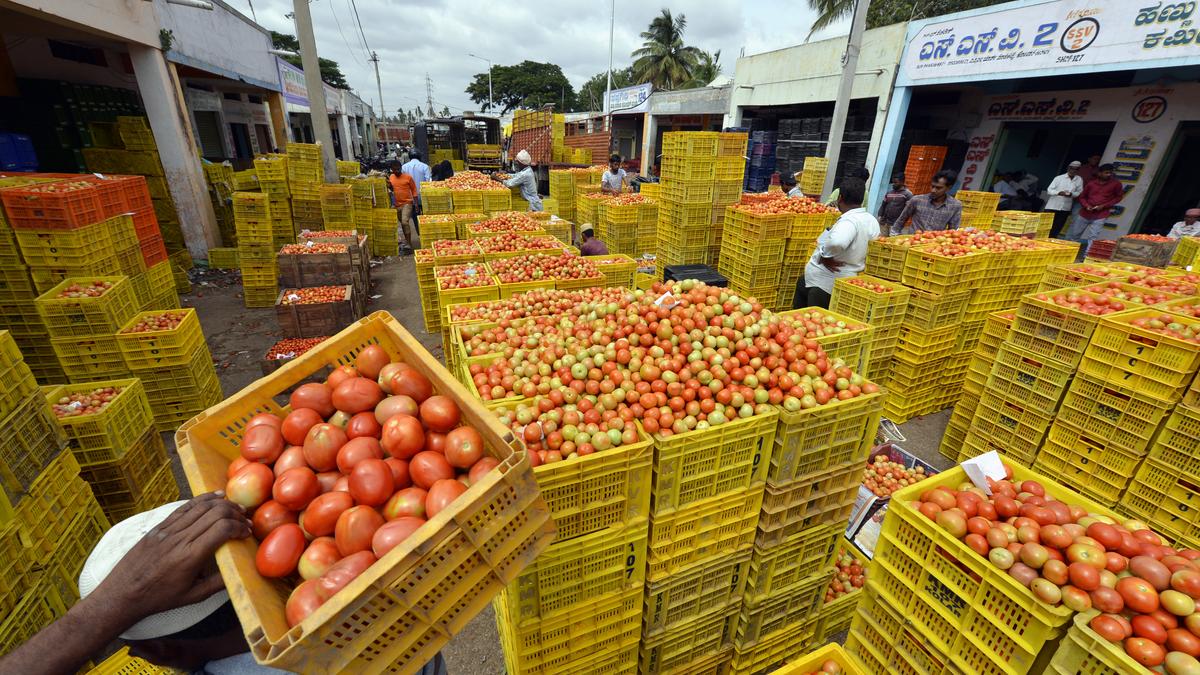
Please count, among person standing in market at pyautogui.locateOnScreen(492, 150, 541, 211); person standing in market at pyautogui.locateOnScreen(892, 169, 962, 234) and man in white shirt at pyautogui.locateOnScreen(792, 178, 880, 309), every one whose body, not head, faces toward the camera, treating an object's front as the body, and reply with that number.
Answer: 1

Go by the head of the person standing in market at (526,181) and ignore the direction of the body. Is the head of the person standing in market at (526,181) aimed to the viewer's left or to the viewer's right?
to the viewer's left

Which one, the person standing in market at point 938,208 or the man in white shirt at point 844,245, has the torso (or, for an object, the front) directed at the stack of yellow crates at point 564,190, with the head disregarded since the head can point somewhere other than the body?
the man in white shirt

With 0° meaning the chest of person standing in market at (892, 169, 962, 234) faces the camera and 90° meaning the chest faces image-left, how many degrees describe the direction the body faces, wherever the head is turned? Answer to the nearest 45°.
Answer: approximately 0°

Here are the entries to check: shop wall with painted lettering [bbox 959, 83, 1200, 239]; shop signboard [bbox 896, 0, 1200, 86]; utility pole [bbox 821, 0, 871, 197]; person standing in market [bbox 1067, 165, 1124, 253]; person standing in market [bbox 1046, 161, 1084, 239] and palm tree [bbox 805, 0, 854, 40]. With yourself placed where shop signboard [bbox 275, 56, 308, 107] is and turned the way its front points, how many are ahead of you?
6

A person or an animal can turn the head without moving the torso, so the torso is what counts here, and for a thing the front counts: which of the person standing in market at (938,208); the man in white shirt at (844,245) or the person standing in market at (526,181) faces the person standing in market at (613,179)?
the man in white shirt

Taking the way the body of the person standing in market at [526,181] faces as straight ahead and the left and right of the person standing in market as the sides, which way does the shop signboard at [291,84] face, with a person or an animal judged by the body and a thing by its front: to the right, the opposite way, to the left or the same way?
the opposite way

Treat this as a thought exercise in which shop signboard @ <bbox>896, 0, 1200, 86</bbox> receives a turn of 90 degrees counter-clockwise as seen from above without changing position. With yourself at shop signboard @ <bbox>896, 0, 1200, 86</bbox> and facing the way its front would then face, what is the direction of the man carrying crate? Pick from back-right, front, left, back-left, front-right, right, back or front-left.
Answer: front-right

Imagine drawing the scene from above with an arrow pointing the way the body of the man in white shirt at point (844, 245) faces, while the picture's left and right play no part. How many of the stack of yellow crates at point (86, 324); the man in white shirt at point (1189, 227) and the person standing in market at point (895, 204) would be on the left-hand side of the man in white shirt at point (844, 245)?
1

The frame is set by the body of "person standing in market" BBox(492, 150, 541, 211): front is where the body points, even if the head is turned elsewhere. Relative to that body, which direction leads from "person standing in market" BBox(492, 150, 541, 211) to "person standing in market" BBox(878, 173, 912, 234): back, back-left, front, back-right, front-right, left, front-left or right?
back-left

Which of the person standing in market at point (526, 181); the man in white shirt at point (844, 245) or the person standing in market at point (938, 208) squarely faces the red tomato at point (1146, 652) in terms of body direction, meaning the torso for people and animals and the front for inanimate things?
the person standing in market at point (938, 208)

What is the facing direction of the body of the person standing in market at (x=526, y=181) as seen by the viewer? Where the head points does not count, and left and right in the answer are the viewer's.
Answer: facing to the left of the viewer

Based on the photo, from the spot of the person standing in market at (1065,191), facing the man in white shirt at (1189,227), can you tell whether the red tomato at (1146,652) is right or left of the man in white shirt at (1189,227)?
right

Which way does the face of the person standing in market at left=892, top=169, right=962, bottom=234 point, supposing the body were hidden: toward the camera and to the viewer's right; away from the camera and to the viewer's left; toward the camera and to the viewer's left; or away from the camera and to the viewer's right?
toward the camera and to the viewer's left
